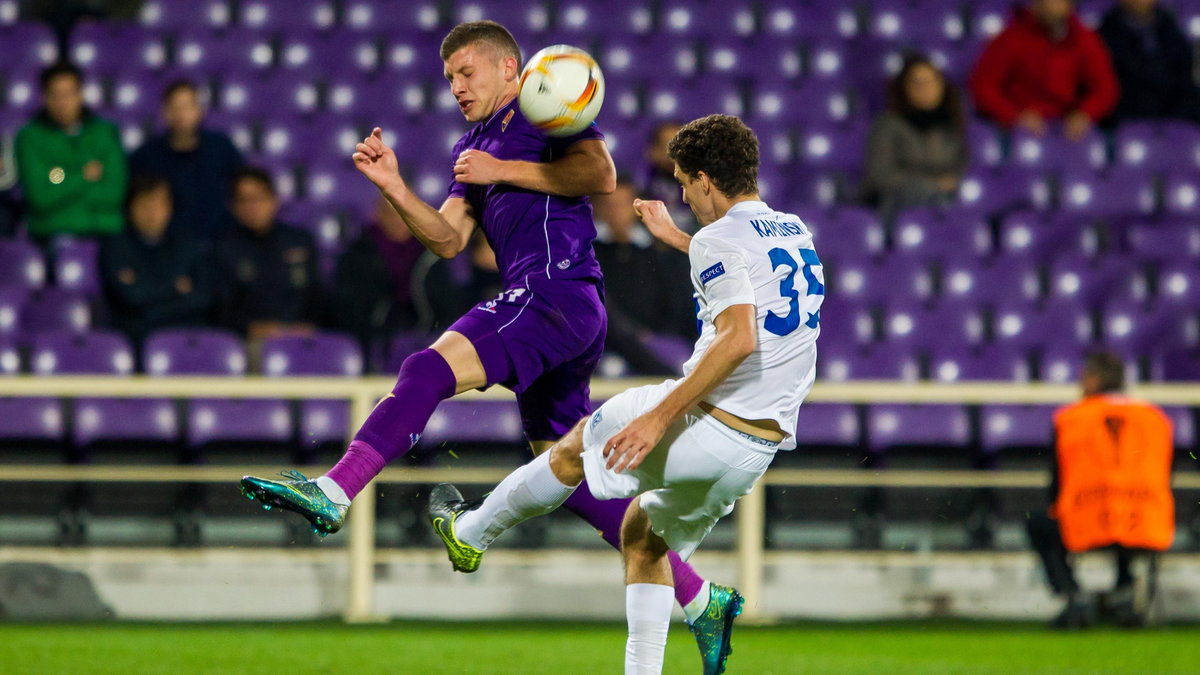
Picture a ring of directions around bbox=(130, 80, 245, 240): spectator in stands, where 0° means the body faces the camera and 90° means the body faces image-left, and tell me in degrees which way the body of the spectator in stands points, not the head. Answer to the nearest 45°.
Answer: approximately 0°

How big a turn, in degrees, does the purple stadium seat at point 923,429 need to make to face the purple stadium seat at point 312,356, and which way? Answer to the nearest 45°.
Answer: approximately 90° to its right

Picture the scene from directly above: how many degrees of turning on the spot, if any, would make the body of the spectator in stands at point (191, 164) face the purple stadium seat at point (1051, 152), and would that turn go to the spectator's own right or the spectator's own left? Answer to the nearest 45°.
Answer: approximately 90° to the spectator's own left

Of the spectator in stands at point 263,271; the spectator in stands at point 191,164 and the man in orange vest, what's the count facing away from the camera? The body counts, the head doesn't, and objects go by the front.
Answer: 1

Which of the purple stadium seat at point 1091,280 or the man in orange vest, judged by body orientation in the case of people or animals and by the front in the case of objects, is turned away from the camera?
the man in orange vest

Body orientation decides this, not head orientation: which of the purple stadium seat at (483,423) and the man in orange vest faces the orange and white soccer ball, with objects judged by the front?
the purple stadium seat

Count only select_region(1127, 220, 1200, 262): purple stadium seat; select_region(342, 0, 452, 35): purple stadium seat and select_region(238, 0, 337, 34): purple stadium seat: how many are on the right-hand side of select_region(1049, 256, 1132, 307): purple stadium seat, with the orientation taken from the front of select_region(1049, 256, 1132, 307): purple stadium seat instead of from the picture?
2

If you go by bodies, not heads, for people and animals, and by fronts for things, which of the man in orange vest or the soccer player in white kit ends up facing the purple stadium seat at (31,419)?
the soccer player in white kit

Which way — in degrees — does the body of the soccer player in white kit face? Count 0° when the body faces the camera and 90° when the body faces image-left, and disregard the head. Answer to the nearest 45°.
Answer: approximately 135°

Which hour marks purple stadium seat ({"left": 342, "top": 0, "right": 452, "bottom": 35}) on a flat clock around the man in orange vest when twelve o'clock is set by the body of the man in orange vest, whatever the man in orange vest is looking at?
The purple stadium seat is roughly at 10 o'clock from the man in orange vest.

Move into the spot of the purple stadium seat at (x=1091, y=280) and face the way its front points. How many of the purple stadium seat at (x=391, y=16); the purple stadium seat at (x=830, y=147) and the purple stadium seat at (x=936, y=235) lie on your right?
3
